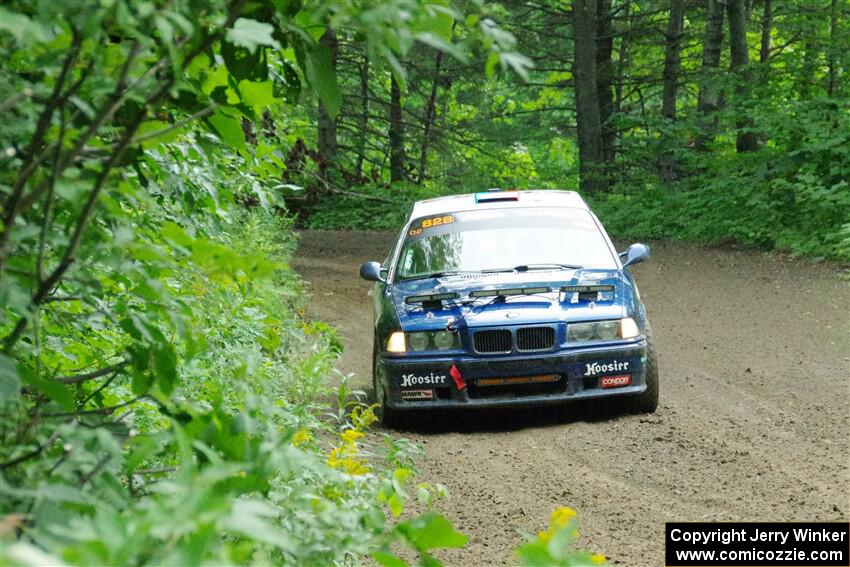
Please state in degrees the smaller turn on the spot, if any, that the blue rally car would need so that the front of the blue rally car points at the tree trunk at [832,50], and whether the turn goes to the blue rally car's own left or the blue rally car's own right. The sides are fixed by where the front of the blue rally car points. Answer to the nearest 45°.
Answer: approximately 135° to the blue rally car's own left

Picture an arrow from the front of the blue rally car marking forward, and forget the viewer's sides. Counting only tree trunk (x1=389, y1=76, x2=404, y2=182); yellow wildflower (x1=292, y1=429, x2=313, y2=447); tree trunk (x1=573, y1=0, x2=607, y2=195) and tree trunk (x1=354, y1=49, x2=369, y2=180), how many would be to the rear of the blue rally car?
3

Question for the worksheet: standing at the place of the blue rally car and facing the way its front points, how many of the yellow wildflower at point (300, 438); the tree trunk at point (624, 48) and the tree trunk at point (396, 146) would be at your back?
2

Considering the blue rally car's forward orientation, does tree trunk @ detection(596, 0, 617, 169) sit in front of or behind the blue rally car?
behind

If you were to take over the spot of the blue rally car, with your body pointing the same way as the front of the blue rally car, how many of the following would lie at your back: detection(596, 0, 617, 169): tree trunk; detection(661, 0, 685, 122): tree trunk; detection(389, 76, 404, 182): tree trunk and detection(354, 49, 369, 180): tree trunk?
4

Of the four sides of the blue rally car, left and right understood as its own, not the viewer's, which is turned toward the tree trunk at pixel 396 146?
back

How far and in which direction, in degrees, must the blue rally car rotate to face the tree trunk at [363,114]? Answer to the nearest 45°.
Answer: approximately 180°

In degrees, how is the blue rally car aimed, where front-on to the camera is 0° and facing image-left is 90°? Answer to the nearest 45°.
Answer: approximately 0°

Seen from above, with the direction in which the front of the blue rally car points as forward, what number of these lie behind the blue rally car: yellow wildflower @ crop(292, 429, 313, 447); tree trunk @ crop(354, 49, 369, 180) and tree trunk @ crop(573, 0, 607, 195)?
2

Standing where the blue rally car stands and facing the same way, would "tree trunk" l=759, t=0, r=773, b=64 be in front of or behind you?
behind

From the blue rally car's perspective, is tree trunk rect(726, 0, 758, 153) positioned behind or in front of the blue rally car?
behind

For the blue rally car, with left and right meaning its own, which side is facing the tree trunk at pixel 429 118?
back

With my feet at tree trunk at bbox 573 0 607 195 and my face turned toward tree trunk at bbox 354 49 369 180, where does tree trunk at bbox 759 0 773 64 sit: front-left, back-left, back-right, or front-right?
front-right
